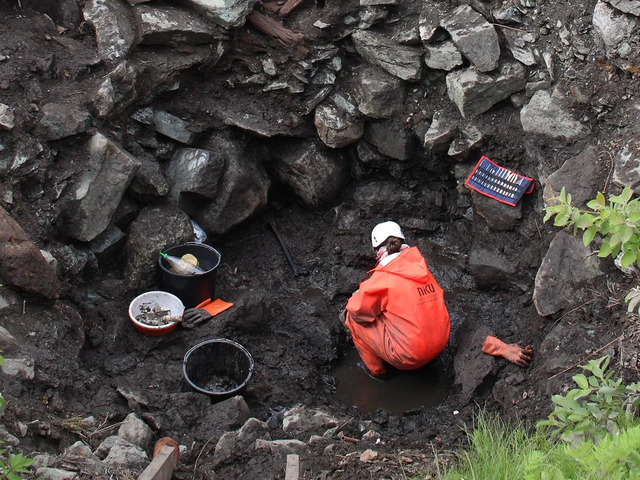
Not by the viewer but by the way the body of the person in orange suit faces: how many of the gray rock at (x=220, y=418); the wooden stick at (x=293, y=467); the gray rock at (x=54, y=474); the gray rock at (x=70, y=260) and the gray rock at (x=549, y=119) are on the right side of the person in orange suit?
1

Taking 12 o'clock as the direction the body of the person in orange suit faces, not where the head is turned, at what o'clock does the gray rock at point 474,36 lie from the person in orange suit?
The gray rock is roughly at 2 o'clock from the person in orange suit.

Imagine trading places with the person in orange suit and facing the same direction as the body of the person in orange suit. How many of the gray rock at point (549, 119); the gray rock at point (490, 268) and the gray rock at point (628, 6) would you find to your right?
3

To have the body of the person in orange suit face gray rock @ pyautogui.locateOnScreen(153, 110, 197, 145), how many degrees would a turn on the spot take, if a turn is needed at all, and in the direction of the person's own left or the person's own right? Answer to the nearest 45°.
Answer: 0° — they already face it

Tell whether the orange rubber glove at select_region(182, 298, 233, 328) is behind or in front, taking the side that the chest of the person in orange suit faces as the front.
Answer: in front

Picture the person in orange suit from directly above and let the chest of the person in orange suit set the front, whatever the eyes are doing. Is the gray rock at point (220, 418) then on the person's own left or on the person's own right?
on the person's own left

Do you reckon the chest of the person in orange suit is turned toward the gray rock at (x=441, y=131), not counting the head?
no

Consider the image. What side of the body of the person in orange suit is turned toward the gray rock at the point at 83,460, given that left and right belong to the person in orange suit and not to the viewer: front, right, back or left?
left

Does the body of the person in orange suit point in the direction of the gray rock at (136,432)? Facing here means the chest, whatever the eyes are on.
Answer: no

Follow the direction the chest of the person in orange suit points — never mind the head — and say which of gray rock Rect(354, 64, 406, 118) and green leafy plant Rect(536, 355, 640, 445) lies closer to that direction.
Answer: the gray rock

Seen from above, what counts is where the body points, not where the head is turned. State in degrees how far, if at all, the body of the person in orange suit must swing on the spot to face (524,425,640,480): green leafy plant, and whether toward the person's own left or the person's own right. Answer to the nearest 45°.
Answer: approximately 135° to the person's own left

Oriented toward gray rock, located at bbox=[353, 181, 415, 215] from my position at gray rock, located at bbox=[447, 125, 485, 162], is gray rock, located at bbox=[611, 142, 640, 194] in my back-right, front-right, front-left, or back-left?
back-left

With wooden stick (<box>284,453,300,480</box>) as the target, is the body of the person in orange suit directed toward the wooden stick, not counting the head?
no

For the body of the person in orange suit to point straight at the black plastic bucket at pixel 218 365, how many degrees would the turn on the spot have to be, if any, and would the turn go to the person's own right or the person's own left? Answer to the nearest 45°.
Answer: approximately 45° to the person's own left

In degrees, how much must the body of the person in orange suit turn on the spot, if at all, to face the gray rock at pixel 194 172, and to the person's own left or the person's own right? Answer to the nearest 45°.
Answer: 0° — they already face it

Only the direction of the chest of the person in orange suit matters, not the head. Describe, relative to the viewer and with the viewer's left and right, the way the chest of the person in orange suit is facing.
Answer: facing away from the viewer and to the left of the viewer

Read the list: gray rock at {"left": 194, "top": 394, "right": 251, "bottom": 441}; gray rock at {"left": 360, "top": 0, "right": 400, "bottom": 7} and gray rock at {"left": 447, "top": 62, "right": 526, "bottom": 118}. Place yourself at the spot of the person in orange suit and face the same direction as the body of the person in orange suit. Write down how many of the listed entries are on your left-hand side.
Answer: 1

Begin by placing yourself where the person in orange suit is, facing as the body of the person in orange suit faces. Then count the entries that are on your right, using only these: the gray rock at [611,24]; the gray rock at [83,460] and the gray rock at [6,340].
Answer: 1
